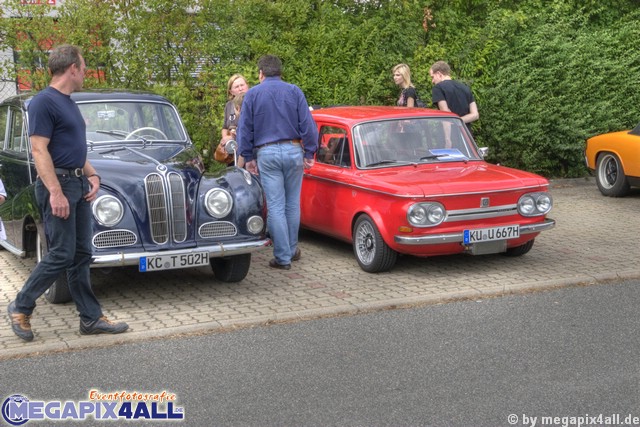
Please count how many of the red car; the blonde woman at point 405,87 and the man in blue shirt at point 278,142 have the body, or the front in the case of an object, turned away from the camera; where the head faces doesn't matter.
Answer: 1

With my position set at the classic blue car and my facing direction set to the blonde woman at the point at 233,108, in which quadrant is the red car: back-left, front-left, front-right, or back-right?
front-right

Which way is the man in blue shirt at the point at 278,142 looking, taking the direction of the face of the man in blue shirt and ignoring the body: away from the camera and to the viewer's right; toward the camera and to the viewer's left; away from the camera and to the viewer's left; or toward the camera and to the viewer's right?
away from the camera and to the viewer's left

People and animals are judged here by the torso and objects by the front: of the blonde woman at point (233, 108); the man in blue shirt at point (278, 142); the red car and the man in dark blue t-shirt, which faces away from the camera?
the man in blue shirt

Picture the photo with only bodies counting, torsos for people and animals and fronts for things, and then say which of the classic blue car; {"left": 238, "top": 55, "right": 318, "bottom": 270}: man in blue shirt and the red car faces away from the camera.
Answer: the man in blue shirt

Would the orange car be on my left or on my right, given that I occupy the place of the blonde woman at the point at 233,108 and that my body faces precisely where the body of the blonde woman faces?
on my left

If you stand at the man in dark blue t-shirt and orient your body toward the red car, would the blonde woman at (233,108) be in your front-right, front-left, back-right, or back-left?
front-left

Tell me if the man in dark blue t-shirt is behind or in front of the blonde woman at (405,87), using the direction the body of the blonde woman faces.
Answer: in front

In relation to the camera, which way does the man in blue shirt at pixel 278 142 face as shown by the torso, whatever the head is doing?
away from the camera

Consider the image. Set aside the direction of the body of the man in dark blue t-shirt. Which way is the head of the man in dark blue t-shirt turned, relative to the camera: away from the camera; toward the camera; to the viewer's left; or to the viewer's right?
to the viewer's right

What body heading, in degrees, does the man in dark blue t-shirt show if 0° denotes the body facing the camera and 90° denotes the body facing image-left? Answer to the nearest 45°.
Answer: approximately 315°

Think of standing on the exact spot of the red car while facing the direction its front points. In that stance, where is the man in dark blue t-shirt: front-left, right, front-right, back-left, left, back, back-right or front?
right

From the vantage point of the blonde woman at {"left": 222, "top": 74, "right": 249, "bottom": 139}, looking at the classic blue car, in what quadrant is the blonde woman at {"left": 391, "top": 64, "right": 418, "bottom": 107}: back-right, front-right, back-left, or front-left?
back-left

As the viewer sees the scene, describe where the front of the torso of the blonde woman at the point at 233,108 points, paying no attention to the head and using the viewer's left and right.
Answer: facing the viewer and to the right of the viewer

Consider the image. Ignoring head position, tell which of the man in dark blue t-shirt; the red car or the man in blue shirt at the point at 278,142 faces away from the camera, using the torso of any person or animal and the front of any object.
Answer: the man in blue shirt
